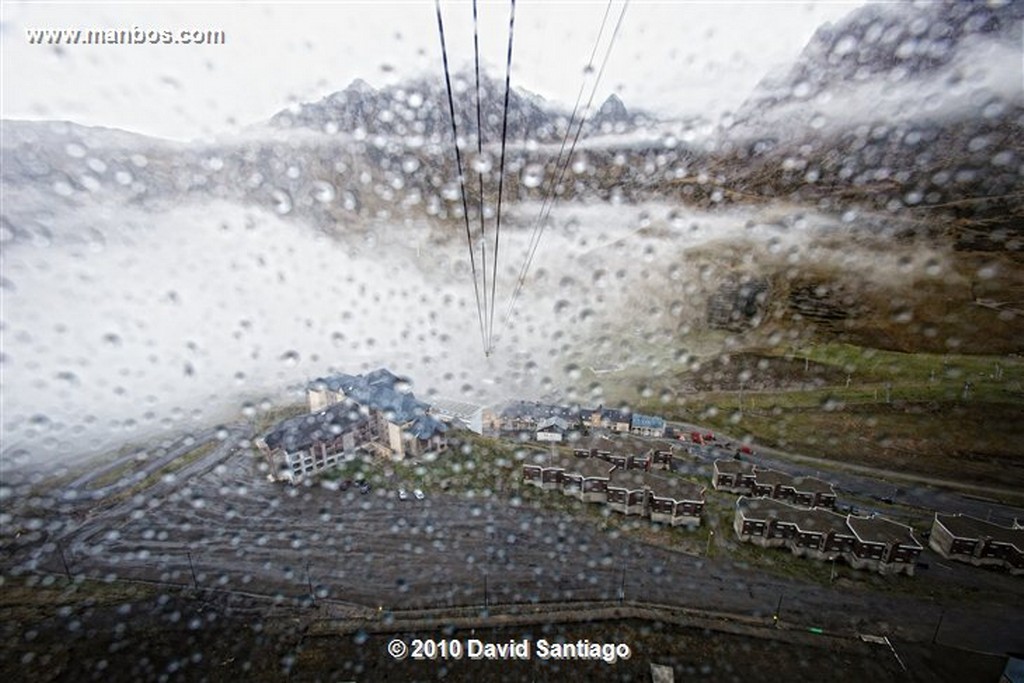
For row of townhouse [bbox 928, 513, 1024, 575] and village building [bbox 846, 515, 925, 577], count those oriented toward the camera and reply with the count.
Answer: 2

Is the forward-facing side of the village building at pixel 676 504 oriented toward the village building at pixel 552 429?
no

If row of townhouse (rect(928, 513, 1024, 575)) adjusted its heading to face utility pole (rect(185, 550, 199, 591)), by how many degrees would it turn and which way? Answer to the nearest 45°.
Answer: approximately 45° to its right

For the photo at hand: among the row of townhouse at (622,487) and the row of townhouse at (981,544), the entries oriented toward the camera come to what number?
2

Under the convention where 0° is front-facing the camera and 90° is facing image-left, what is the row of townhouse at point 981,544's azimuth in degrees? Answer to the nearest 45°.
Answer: approximately 0°

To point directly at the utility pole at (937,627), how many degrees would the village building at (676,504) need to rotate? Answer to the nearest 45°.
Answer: approximately 90° to its left

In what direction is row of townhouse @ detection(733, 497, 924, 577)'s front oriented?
toward the camera

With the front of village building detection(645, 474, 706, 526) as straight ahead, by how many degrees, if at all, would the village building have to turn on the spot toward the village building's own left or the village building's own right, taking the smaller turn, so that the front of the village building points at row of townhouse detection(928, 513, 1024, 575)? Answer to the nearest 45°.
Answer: approximately 90° to the village building's own left

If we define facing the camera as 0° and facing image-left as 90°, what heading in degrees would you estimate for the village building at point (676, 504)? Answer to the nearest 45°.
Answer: approximately 0°

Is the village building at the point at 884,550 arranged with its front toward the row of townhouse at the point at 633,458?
no

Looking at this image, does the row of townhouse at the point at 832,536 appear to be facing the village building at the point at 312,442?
no

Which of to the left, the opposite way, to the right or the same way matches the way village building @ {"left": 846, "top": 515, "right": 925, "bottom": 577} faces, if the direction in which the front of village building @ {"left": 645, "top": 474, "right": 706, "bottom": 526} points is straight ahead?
the same way

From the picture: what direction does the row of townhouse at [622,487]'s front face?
toward the camera

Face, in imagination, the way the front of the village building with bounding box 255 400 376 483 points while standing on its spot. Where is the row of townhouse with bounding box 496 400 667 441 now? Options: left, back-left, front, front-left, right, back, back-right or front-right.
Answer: front-left

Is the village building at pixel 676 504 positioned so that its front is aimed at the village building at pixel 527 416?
no

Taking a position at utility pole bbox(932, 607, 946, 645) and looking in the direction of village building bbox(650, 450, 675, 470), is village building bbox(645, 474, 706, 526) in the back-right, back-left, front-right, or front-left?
front-left

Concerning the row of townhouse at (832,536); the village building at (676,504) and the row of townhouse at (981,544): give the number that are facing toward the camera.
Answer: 3

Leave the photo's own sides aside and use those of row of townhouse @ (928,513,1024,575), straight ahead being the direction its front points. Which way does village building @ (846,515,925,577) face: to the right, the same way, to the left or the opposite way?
the same way
